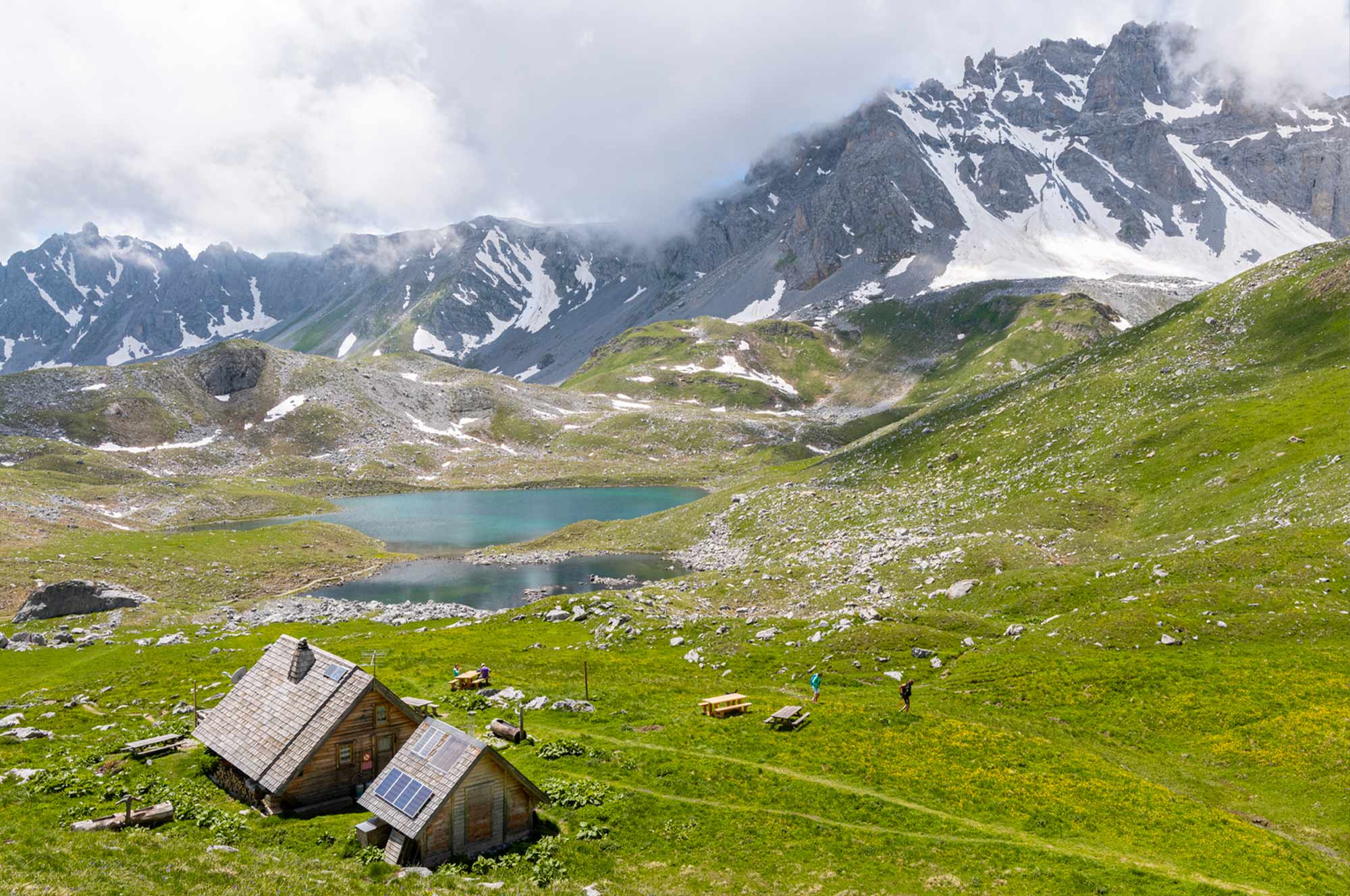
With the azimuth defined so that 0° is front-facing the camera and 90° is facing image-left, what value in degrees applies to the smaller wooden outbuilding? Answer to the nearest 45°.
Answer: approximately 315°

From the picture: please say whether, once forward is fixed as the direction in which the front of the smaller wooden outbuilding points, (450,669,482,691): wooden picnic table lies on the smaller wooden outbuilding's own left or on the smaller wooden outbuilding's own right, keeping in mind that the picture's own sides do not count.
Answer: on the smaller wooden outbuilding's own left

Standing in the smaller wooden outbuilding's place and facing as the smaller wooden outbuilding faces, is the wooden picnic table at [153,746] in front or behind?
behind

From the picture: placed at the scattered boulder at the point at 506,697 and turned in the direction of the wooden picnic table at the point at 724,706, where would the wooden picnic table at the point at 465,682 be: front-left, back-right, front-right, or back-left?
back-left

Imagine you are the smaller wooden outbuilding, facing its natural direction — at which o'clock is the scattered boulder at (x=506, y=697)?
The scattered boulder is roughly at 8 o'clock from the smaller wooden outbuilding.

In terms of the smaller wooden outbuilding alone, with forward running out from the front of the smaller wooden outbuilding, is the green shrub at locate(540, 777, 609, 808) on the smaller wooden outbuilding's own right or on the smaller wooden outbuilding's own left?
on the smaller wooden outbuilding's own left

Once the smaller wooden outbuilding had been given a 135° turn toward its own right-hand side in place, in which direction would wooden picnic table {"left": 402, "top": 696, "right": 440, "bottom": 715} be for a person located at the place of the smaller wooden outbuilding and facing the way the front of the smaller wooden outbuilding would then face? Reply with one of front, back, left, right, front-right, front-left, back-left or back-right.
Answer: right

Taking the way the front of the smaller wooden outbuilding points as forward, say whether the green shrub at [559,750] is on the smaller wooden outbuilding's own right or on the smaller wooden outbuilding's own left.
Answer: on the smaller wooden outbuilding's own left

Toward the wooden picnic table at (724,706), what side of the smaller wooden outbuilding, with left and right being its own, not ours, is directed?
left
